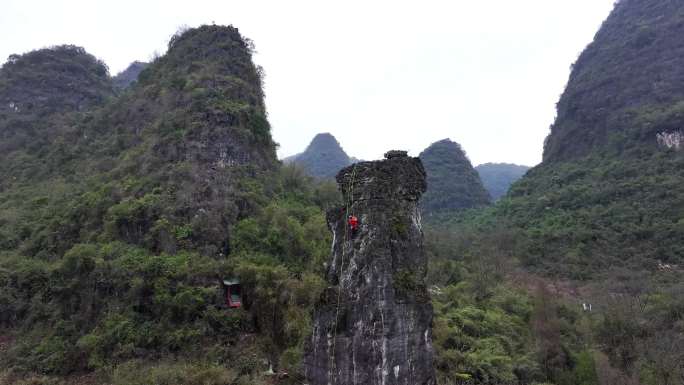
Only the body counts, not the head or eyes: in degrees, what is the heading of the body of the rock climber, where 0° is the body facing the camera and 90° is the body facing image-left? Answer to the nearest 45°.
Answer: approximately 180°
